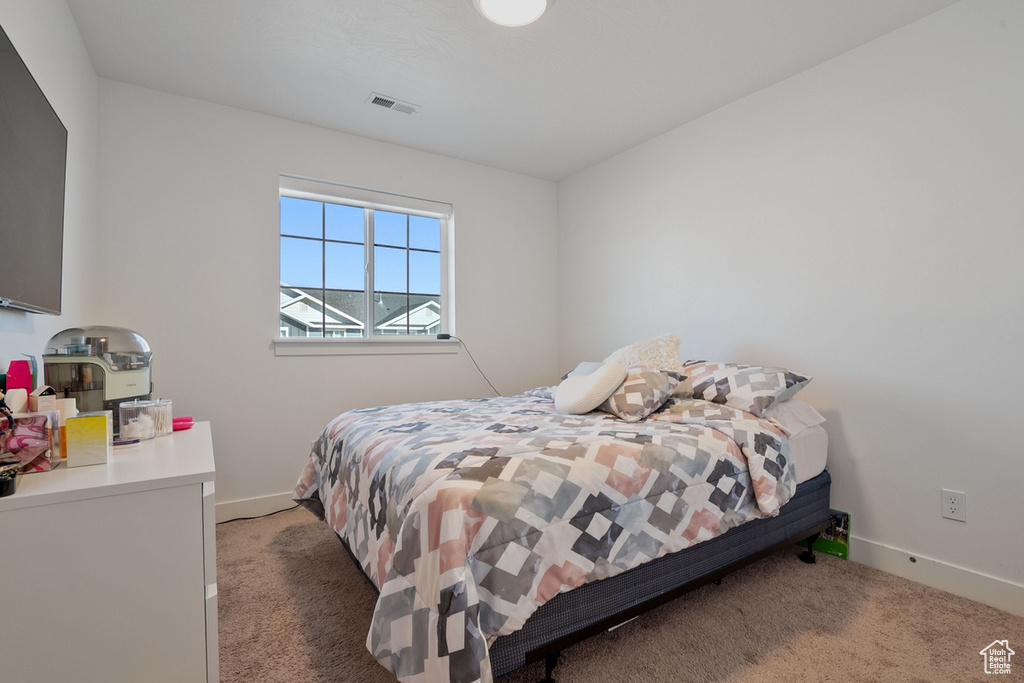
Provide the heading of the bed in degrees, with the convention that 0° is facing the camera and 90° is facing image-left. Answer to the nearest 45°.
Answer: approximately 45°

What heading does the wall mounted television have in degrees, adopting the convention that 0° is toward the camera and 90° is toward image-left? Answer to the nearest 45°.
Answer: approximately 270°

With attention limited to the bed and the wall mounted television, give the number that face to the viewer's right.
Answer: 1

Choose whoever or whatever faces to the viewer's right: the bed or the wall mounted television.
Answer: the wall mounted television

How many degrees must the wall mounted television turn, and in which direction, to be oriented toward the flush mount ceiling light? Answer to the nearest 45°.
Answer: approximately 45° to its right

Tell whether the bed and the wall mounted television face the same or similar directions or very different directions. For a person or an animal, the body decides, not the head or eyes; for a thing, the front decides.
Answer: very different directions
